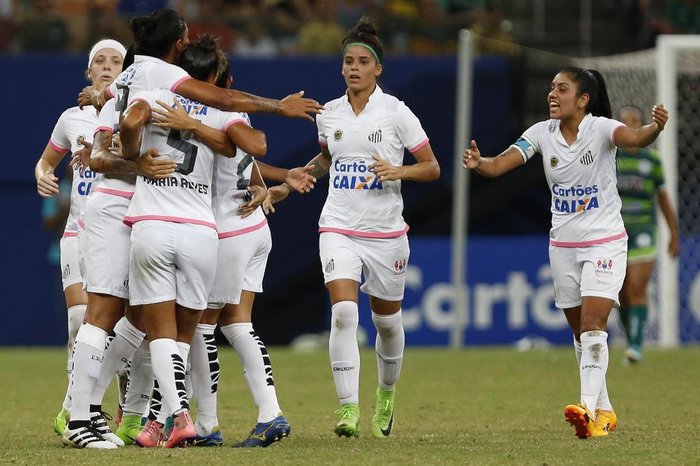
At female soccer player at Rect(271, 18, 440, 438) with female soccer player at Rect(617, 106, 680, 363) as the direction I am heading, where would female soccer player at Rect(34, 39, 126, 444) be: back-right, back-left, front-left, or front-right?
back-left

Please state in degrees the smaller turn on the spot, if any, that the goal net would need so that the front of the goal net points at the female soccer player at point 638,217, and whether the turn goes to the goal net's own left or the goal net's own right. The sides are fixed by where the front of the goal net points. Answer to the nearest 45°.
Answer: approximately 45° to the goal net's own right

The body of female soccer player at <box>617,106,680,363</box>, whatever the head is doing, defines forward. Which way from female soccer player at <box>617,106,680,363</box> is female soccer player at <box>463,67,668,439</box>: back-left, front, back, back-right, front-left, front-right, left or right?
front

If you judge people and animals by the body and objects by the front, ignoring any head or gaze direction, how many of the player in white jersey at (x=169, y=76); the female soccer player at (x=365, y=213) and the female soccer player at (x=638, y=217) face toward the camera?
2

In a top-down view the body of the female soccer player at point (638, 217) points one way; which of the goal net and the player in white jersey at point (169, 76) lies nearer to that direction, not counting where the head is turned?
the player in white jersey

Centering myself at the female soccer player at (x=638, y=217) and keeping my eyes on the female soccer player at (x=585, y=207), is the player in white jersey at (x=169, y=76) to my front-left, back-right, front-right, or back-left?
front-right

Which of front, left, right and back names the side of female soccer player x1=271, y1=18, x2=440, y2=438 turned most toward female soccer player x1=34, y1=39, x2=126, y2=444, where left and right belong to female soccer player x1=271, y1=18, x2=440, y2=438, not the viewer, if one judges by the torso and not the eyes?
right

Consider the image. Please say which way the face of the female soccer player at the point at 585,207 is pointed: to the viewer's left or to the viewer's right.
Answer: to the viewer's left

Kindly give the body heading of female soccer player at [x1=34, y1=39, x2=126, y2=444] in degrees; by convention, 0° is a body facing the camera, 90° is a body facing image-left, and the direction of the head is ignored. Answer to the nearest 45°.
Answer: approximately 315°

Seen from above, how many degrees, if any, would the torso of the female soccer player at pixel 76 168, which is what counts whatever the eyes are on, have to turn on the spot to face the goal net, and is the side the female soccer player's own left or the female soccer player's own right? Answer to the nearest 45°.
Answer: approximately 90° to the female soccer player's own left

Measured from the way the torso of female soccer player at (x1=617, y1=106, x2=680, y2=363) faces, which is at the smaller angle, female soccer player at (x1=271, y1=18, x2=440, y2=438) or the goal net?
the female soccer player

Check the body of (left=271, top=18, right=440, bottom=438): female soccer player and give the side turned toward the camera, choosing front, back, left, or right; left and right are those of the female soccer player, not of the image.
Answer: front
